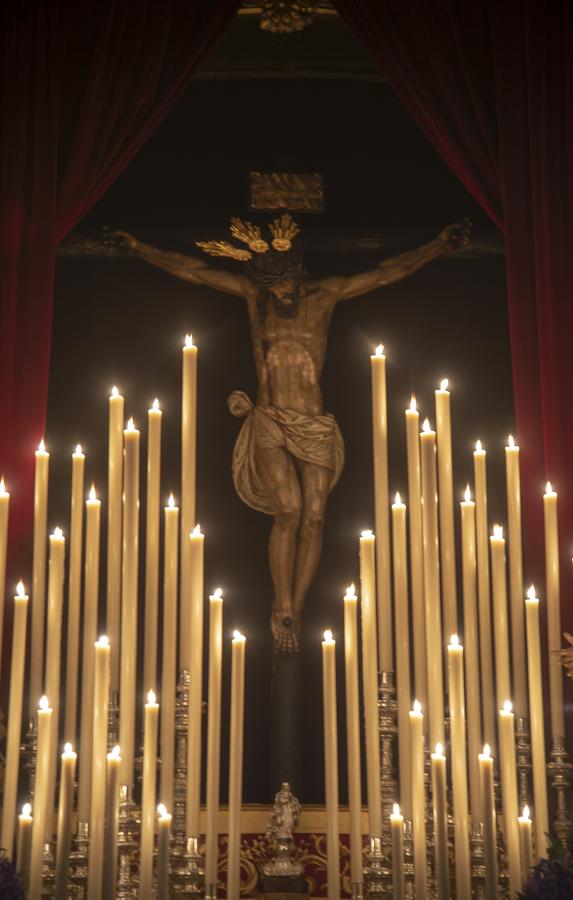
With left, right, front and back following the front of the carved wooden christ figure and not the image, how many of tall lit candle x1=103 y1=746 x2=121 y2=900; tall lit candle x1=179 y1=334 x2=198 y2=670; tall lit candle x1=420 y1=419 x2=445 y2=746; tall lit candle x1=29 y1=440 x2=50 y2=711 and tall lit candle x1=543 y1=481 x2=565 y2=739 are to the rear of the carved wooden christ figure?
0

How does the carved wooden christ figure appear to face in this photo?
toward the camera

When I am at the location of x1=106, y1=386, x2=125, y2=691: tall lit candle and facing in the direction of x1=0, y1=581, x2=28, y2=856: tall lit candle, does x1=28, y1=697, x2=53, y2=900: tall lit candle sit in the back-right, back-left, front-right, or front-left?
front-left

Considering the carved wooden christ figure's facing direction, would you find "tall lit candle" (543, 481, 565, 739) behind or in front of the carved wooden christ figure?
in front

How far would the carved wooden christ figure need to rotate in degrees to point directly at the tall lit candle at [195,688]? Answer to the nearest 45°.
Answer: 0° — it already faces it

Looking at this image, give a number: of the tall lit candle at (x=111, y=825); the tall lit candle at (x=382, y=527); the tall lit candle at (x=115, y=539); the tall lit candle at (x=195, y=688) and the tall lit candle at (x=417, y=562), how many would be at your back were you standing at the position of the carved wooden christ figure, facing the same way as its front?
0

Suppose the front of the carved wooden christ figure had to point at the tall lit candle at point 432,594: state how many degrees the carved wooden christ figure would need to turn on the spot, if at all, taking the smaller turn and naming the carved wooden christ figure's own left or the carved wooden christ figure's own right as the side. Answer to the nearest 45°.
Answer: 0° — it already faces it

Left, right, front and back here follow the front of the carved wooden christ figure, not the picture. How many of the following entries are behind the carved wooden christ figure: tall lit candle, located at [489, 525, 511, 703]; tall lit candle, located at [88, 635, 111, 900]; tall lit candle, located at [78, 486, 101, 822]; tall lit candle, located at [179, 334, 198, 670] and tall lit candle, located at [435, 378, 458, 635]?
0

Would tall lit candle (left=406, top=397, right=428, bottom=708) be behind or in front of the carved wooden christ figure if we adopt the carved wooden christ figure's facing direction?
in front

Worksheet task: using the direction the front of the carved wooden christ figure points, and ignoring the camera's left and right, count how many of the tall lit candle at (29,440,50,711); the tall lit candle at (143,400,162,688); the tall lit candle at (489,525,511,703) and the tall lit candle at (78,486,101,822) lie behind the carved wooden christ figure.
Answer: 0

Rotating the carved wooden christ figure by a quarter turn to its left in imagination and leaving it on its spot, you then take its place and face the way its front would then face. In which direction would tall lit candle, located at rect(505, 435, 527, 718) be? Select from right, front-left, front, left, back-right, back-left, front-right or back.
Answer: front-right

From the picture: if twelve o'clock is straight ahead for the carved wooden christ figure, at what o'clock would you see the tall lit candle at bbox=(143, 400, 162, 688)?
The tall lit candle is roughly at 1 o'clock from the carved wooden christ figure.

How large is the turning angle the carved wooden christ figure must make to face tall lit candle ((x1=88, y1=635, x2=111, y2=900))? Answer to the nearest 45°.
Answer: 0° — it already faces it

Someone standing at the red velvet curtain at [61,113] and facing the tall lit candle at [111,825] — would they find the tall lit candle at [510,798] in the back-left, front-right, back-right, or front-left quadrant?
front-left
